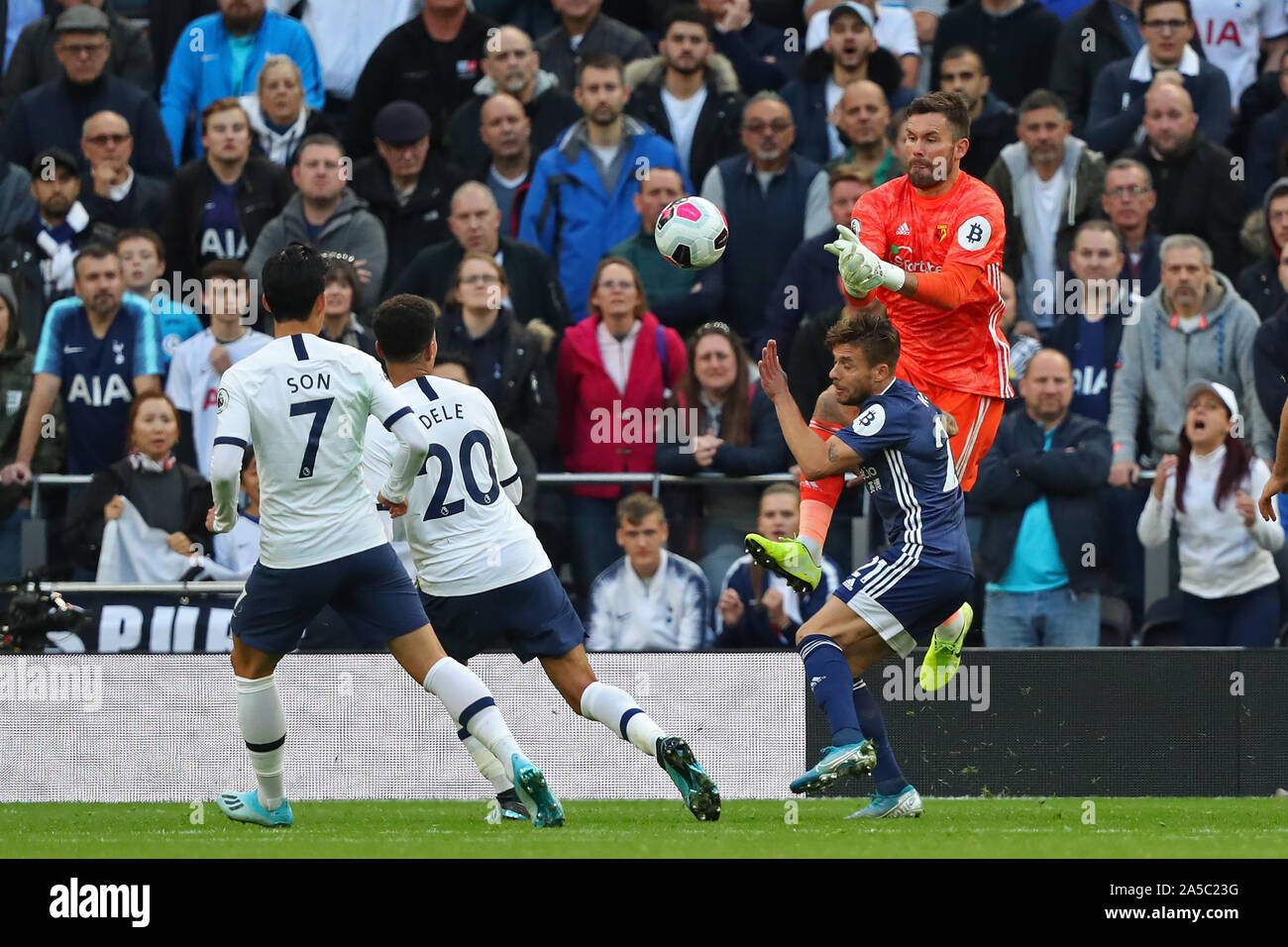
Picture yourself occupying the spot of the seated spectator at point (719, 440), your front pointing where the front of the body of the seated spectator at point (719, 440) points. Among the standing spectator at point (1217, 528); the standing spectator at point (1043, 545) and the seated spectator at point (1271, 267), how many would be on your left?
3

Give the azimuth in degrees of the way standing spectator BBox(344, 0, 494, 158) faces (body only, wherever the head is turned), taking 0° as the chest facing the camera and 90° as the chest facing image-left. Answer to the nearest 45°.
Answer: approximately 0°

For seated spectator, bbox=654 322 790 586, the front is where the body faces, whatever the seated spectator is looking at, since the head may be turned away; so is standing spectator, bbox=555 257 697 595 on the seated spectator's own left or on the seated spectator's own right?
on the seated spectator's own right

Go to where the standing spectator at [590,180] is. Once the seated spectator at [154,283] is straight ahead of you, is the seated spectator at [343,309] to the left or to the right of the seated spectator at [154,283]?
left

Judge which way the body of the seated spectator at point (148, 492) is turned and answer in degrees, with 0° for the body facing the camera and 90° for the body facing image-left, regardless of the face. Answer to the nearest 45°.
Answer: approximately 0°

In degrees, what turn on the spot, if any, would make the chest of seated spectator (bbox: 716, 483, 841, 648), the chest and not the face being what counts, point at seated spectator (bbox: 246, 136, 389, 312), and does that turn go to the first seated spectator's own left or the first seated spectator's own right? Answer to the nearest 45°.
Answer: approximately 135° to the first seated spectator's own right

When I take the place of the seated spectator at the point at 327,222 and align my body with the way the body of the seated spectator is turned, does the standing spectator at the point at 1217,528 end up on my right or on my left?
on my left
